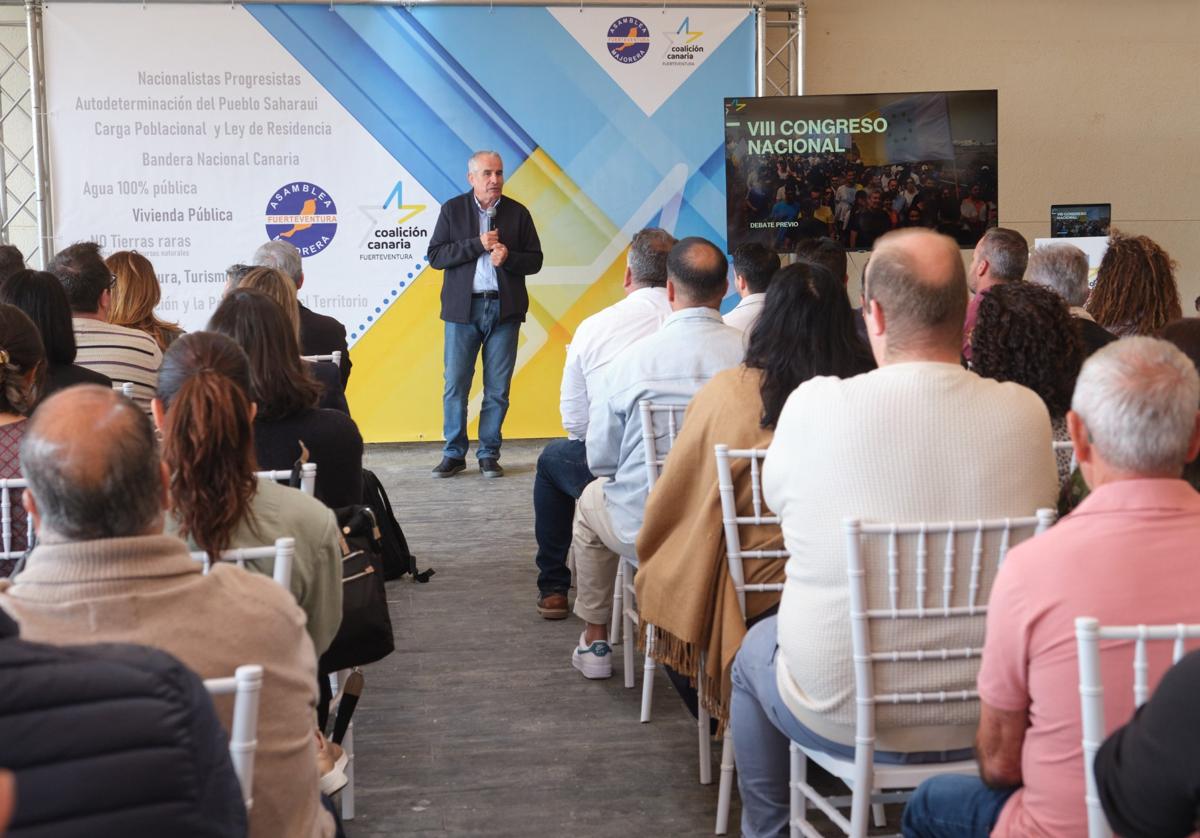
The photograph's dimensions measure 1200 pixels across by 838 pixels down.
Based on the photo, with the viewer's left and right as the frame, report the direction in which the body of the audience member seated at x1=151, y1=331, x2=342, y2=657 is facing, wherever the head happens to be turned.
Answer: facing away from the viewer

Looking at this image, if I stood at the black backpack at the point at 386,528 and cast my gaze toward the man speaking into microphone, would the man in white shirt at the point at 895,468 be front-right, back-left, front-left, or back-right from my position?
back-right

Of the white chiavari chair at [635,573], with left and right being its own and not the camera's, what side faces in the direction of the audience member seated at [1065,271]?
right

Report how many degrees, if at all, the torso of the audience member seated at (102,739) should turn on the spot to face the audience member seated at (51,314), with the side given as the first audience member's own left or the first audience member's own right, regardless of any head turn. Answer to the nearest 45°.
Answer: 0° — they already face them

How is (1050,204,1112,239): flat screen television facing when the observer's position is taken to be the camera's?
facing the viewer

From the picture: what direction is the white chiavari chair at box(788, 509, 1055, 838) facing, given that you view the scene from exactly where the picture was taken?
facing away from the viewer and to the left of the viewer

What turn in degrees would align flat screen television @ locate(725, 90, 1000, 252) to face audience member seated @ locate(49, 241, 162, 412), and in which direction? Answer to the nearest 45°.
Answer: approximately 45° to its right

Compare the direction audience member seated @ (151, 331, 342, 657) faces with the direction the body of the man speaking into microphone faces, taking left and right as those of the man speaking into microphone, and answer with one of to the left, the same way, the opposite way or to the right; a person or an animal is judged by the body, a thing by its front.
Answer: the opposite way

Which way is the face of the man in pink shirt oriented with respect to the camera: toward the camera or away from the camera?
away from the camera

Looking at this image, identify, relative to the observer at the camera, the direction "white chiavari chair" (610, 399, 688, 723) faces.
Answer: facing away from the viewer and to the left of the viewer

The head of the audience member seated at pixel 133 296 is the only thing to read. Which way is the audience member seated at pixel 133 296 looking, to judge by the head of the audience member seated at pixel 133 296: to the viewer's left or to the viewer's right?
to the viewer's right

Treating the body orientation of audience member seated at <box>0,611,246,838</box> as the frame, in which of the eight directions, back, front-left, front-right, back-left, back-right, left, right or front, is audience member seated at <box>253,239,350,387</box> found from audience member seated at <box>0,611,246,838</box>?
front

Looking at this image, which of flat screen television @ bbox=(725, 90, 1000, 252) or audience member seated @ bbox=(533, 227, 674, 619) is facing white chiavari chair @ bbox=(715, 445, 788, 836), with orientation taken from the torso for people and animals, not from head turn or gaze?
the flat screen television

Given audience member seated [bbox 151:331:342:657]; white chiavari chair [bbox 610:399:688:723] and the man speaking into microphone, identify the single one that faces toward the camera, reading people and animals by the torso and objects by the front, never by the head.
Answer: the man speaking into microphone

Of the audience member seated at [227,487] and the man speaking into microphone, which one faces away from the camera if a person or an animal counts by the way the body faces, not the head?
the audience member seated

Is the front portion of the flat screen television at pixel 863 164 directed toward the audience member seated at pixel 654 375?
yes

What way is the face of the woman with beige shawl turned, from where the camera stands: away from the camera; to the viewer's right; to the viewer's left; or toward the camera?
away from the camera

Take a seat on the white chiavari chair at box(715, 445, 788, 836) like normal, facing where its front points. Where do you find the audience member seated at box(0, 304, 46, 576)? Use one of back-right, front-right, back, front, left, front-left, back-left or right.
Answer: front-left

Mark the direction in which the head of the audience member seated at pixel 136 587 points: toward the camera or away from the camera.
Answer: away from the camera

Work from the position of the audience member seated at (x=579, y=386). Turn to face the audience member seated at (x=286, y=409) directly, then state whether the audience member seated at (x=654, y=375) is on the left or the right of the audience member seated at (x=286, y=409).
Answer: left
